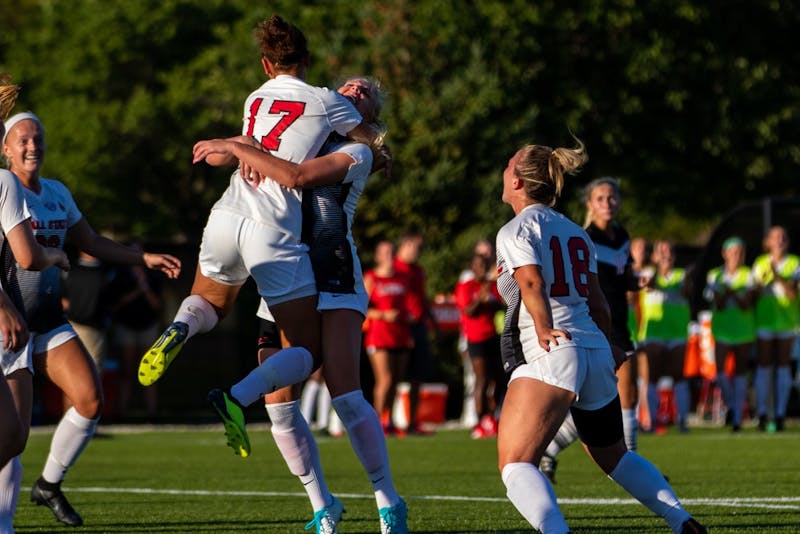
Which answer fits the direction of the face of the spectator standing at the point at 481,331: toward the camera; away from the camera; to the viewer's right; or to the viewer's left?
toward the camera

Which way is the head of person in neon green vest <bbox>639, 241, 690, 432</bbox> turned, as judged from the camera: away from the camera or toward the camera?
toward the camera

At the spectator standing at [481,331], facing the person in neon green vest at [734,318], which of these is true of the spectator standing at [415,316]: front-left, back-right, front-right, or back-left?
back-left

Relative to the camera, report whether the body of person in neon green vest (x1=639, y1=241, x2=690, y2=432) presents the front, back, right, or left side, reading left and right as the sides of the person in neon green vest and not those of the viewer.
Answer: front

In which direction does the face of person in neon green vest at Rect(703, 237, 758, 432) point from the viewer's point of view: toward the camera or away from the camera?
toward the camera

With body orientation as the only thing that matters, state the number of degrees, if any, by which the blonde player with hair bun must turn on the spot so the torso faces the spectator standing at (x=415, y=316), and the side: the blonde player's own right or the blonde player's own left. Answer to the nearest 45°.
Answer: approximately 45° to the blonde player's own right

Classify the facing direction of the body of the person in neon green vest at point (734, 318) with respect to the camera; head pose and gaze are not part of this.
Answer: toward the camera

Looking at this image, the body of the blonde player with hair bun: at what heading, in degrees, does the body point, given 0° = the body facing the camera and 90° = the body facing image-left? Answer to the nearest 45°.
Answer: approximately 135°

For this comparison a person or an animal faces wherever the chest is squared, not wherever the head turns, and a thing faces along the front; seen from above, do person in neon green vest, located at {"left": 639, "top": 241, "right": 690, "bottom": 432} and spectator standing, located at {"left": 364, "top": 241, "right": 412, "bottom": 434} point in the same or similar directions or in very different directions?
same or similar directions

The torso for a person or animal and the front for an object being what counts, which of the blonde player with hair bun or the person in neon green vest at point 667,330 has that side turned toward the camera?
the person in neon green vest

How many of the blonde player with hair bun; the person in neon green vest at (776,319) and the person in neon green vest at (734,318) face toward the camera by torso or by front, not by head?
2

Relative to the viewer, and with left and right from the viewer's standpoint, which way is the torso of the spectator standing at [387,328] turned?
facing the viewer

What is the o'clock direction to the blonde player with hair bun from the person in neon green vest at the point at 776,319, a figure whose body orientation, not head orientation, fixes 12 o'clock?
The blonde player with hair bun is roughly at 12 o'clock from the person in neon green vest.

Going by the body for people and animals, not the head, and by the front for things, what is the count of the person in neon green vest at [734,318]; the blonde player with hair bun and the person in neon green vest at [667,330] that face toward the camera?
2

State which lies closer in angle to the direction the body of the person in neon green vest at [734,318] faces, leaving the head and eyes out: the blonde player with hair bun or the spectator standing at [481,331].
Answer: the blonde player with hair bun
